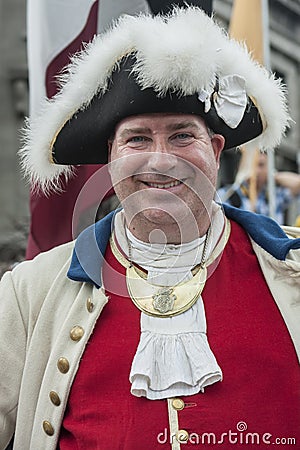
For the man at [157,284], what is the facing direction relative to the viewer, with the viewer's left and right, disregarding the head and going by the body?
facing the viewer

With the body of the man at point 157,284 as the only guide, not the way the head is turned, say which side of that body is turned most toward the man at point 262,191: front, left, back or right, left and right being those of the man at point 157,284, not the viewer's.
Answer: back

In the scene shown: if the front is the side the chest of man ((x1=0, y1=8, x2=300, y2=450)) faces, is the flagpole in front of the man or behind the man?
behind
